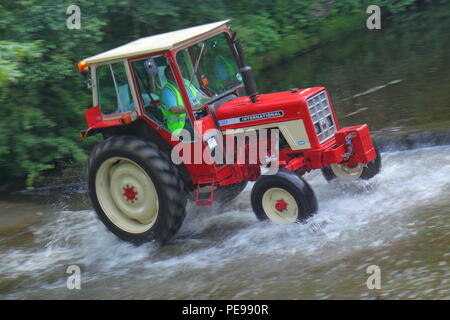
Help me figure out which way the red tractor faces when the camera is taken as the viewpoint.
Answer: facing the viewer and to the right of the viewer
